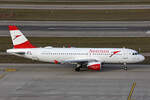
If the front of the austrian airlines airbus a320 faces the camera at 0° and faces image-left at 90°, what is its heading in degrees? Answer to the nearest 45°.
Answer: approximately 270°
